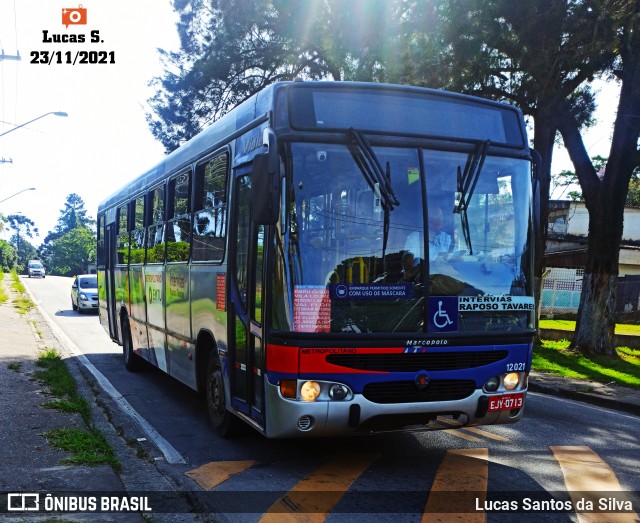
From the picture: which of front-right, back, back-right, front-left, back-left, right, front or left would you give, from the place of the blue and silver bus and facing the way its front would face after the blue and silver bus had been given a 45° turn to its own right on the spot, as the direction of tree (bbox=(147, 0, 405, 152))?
back

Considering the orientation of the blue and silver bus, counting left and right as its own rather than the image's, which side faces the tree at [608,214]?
left

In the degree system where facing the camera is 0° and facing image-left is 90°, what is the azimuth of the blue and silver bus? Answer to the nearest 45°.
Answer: approximately 315°

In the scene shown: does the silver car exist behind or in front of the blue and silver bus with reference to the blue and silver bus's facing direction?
behind
